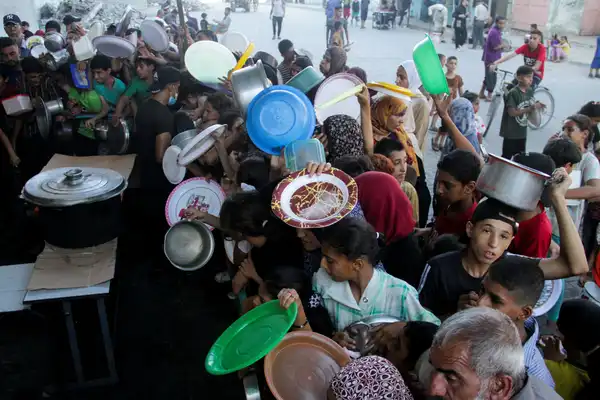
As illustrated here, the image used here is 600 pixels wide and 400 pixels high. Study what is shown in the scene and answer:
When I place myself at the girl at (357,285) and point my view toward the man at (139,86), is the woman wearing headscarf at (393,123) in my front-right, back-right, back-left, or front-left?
front-right

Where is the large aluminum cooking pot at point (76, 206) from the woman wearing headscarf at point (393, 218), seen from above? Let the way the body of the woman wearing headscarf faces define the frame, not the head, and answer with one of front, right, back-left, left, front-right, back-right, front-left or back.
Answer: front-left

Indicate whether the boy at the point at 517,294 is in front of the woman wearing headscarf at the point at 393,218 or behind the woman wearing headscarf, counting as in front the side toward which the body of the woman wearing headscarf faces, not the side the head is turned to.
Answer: behind

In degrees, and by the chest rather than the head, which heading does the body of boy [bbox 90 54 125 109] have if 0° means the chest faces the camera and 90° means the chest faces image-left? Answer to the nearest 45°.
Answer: approximately 45°

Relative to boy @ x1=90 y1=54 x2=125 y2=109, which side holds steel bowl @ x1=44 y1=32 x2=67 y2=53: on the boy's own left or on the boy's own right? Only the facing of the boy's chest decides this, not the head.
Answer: on the boy's own right

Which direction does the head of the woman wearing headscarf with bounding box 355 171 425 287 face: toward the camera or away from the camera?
away from the camera

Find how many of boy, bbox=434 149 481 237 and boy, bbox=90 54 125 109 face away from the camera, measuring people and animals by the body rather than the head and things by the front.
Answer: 0

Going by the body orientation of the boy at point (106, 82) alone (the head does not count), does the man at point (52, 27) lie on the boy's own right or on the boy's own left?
on the boy's own right

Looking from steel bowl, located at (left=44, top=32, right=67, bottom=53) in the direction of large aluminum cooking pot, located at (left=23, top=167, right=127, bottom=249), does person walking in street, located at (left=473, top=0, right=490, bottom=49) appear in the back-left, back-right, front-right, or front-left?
back-left

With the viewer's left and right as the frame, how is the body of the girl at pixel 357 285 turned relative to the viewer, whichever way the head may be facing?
facing the viewer and to the left of the viewer

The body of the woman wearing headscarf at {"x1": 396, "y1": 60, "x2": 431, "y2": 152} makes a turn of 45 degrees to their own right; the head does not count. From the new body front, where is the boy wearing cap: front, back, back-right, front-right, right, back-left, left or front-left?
back-left

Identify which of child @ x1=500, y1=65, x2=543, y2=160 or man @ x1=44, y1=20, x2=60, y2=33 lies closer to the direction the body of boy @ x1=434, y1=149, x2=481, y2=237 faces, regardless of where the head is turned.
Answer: the man
